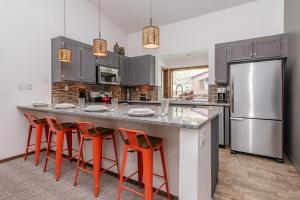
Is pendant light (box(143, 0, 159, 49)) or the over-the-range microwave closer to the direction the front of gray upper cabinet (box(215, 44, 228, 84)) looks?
the pendant light

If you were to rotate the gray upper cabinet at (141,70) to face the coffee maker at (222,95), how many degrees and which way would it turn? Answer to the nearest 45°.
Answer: approximately 90° to its left

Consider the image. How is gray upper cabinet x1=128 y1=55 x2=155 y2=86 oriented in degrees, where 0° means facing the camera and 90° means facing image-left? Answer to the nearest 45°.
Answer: approximately 45°

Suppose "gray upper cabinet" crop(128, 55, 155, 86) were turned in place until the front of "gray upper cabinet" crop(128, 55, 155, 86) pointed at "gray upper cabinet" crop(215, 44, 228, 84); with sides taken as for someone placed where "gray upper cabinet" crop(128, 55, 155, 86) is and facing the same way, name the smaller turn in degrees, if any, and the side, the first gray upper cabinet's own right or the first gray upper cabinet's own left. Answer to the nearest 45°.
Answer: approximately 90° to the first gray upper cabinet's own left

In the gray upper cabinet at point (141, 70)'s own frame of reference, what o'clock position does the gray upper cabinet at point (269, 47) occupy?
the gray upper cabinet at point (269, 47) is roughly at 9 o'clock from the gray upper cabinet at point (141, 70).

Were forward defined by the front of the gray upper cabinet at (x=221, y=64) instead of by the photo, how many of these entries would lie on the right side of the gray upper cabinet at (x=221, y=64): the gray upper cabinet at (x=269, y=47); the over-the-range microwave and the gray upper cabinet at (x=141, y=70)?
2

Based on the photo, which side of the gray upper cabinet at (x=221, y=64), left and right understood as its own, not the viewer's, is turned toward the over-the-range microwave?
right

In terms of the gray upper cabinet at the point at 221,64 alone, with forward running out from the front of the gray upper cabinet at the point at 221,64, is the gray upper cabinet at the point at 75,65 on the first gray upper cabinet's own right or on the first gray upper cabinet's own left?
on the first gray upper cabinet's own right

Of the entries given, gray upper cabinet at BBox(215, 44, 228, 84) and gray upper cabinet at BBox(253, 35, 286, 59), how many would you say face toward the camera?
2

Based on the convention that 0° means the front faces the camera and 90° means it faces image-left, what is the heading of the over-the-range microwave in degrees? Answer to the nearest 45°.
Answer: approximately 315°
